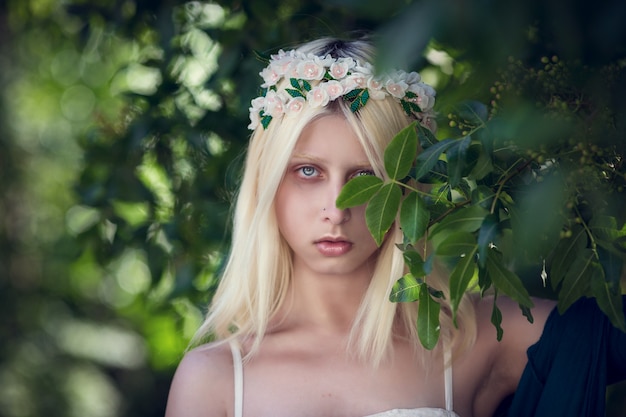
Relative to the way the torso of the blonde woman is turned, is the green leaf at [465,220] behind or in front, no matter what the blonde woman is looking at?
in front

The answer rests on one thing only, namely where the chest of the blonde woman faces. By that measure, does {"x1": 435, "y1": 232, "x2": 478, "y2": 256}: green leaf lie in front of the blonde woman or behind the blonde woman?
in front

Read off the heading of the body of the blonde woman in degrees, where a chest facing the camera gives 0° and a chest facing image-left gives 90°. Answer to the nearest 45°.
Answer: approximately 0°

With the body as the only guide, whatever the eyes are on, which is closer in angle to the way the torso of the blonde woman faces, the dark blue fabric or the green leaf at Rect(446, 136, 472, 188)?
the green leaf

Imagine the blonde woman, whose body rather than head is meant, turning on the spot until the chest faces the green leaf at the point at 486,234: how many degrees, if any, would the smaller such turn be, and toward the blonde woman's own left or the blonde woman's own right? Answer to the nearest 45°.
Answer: approximately 45° to the blonde woman's own left

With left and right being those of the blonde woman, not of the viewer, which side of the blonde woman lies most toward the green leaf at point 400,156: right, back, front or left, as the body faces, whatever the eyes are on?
front
